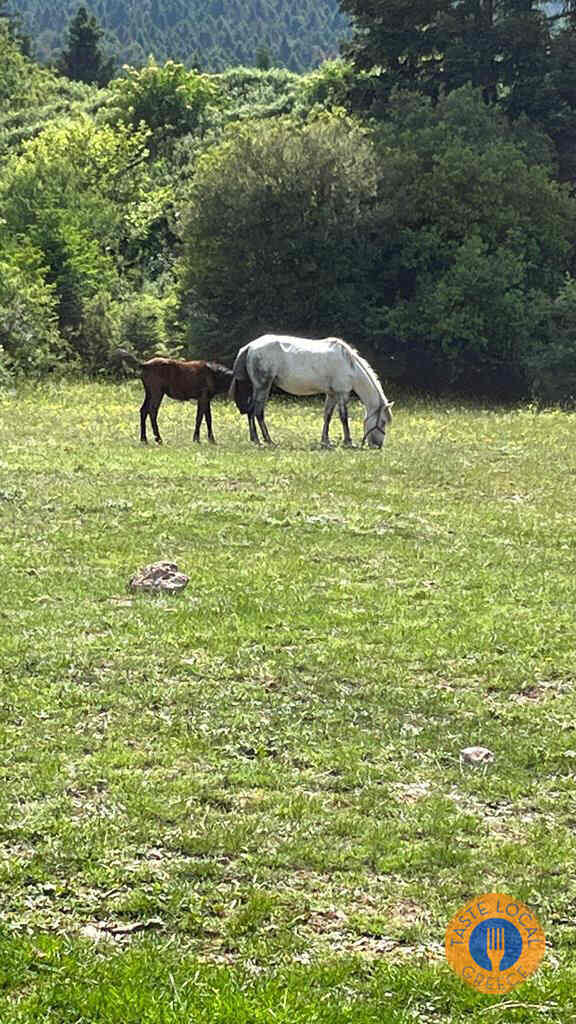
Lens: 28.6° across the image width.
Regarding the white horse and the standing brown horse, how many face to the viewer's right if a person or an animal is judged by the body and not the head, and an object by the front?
2

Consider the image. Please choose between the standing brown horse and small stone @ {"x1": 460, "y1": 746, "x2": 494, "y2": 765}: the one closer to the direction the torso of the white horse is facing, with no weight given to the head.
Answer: the small stone

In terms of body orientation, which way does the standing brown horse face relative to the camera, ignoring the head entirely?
to the viewer's right

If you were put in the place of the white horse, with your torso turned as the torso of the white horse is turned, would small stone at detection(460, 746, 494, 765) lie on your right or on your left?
on your right

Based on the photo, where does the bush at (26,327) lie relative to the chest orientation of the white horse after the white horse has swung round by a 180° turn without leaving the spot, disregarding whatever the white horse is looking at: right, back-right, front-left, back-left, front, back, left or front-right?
front-right

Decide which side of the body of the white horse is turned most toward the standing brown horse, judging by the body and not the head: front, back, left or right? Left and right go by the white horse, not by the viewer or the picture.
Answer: back

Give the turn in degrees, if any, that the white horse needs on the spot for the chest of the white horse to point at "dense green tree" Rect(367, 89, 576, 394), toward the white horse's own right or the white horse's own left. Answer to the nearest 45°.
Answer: approximately 90° to the white horse's own left

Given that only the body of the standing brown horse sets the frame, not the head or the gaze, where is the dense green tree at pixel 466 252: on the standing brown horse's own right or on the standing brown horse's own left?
on the standing brown horse's own left

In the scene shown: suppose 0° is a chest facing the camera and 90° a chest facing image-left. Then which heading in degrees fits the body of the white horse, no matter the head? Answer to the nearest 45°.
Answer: approximately 270°

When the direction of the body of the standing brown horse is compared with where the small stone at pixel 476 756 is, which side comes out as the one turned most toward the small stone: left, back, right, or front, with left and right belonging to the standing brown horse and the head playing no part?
right
